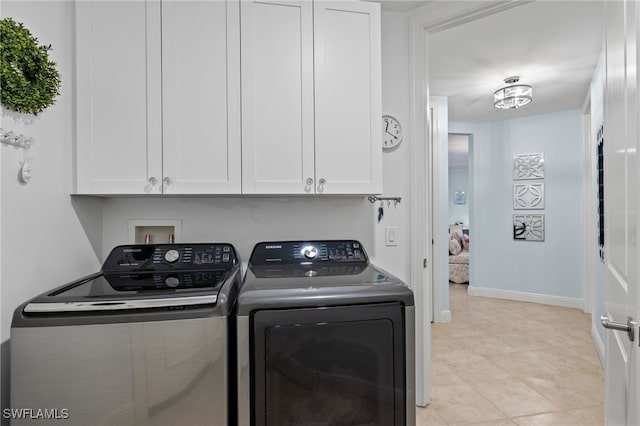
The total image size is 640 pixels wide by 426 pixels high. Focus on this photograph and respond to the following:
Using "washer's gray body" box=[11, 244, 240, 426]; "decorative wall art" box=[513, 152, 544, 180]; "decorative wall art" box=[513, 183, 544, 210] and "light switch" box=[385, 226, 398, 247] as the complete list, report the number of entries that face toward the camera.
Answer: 4

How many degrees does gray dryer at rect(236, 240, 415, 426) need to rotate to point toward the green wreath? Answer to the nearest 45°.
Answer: approximately 90° to its right

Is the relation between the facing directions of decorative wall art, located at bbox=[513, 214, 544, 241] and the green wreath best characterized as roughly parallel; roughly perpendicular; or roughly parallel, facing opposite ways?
roughly perpendicular

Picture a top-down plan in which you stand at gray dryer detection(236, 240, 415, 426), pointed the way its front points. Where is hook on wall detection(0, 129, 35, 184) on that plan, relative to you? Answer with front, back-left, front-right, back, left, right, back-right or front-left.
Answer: right

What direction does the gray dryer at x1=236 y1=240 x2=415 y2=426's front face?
toward the camera

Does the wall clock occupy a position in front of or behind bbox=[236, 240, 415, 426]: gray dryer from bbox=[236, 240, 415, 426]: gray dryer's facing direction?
behind

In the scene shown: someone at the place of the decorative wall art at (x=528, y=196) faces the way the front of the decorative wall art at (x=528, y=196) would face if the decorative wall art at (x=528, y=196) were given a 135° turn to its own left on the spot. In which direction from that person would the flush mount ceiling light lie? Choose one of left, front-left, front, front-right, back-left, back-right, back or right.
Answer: back-right

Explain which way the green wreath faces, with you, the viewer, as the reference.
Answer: facing the viewer and to the right of the viewer

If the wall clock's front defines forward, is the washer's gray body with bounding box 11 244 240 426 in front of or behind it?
in front

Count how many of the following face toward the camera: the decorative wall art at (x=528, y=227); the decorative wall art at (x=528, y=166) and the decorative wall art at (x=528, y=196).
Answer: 3

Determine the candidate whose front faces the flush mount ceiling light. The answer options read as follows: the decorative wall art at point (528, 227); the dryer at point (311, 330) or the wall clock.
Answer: the decorative wall art

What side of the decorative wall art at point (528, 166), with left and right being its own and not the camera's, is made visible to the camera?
front

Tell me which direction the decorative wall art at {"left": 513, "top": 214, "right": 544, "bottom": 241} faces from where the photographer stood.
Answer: facing the viewer
